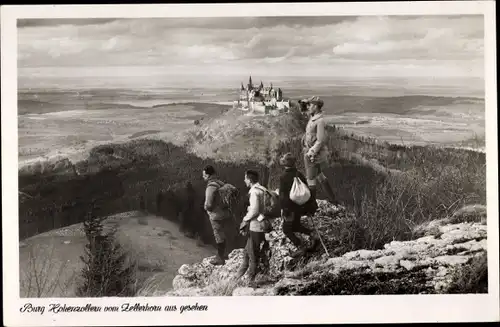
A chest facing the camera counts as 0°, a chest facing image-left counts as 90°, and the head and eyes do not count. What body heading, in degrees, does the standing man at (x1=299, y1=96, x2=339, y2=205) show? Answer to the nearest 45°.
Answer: approximately 90°
